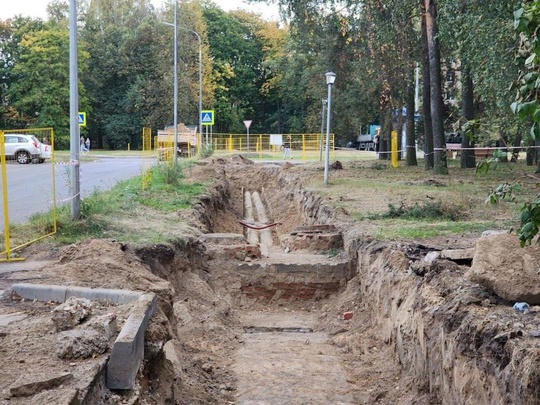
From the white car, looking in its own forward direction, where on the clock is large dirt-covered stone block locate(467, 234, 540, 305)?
The large dirt-covered stone block is roughly at 7 o'clock from the white car.

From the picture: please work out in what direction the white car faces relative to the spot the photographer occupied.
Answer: facing away from the viewer and to the left of the viewer

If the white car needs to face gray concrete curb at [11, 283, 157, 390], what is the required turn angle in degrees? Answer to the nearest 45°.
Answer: approximately 135° to its left

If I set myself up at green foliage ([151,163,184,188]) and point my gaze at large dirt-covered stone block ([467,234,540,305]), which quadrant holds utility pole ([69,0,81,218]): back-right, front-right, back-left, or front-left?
front-right

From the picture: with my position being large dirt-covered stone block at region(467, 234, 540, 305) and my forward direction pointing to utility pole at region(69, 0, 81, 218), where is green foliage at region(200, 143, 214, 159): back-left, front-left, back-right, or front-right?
front-right

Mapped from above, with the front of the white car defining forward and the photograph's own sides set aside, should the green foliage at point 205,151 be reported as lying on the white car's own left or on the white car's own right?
on the white car's own right

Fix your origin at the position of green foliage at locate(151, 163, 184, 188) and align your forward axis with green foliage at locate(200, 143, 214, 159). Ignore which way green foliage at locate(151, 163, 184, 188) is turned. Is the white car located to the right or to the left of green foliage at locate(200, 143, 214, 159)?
left
